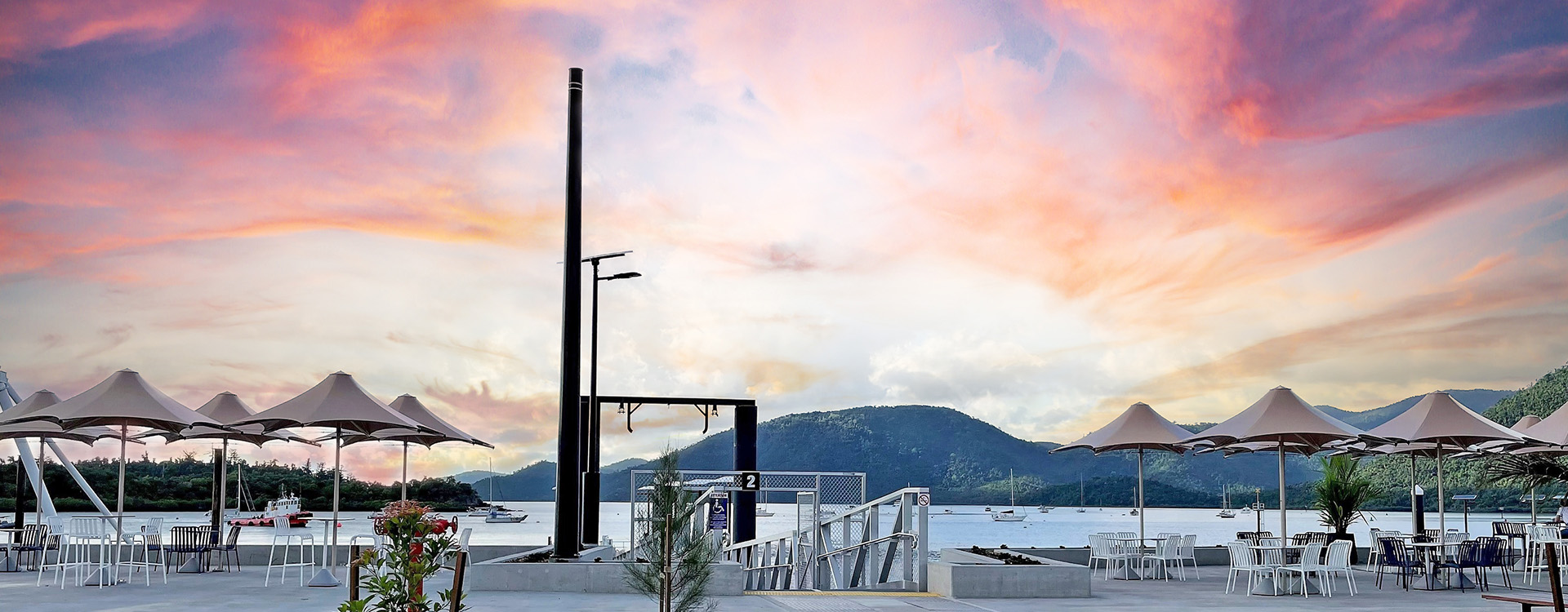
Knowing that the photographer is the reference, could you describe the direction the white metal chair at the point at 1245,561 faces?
facing away from the viewer and to the right of the viewer

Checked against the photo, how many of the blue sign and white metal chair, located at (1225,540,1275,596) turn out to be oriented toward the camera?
1

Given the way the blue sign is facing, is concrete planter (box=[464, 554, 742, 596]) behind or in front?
in front

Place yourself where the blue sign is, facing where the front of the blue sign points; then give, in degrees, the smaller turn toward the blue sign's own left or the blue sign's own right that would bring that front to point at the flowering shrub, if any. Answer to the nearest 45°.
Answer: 0° — it already faces it

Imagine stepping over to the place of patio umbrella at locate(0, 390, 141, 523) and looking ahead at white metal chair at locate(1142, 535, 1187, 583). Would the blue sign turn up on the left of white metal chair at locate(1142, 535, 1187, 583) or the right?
left

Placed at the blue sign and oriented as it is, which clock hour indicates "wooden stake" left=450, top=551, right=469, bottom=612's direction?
The wooden stake is roughly at 12 o'clock from the blue sign.

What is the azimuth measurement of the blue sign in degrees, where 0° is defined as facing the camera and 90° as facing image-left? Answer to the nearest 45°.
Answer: approximately 0°

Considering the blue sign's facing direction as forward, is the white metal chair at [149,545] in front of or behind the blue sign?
in front

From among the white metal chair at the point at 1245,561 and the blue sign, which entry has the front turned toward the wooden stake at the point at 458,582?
the blue sign
